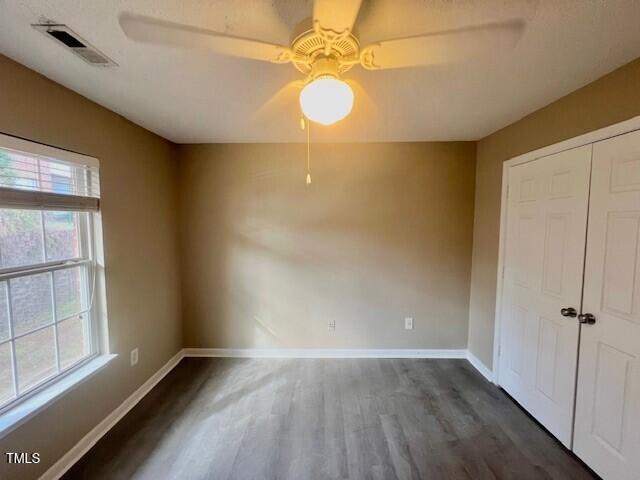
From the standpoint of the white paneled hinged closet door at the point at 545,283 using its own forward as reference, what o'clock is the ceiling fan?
The ceiling fan is roughly at 11 o'clock from the white paneled hinged closet door.

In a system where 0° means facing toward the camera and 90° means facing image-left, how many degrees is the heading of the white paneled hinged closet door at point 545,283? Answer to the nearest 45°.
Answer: approximately 45°

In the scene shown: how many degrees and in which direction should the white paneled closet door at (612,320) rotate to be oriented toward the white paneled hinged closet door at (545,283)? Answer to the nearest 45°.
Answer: approximately 90° to its right

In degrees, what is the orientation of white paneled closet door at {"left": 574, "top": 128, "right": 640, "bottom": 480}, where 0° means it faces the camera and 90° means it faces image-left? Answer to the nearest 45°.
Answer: approximately 45°

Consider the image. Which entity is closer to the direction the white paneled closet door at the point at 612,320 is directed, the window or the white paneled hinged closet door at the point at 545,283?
the window

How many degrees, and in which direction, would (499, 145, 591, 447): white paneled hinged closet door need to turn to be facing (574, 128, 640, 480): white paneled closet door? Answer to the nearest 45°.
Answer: approximately 90° to its left

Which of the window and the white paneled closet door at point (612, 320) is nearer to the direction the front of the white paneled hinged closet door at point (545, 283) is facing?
the window

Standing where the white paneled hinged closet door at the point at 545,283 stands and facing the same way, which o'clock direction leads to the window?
The window is roughly at 12 o'clock from the white paneled hinged closet door.

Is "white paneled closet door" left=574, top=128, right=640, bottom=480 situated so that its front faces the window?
yes

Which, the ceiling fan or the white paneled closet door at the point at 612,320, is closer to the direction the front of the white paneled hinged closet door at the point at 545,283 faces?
the ceiling fan
